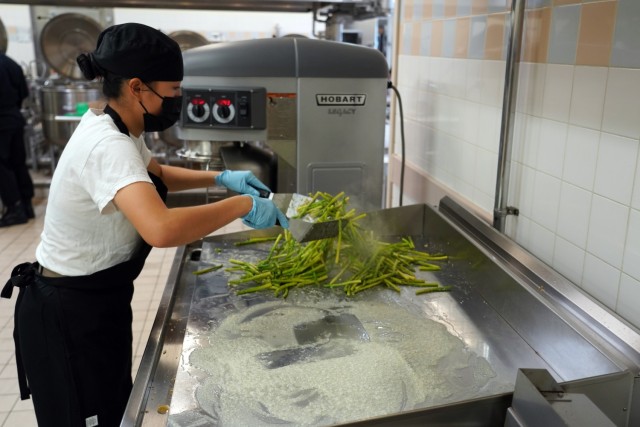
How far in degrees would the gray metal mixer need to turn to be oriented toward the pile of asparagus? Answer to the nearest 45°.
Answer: approximately 90° to its left

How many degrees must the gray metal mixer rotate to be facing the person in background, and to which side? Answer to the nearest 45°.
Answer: approximately 45° to its right

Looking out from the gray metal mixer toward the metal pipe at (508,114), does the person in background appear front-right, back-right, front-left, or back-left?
back-left

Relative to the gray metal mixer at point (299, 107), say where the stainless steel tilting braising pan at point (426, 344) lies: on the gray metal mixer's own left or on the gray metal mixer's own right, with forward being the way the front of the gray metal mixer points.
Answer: on the gray metal mixer's own left

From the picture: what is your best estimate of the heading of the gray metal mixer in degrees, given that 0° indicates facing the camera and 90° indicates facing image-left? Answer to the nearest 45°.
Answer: approximately 90°

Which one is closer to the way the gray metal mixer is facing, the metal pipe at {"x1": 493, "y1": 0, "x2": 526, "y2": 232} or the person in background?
the person in background
